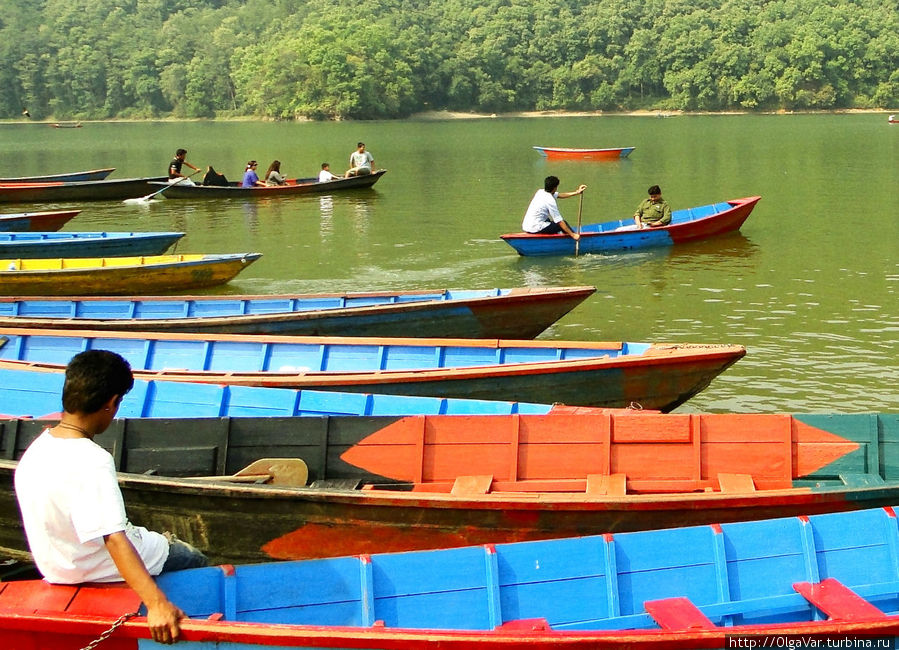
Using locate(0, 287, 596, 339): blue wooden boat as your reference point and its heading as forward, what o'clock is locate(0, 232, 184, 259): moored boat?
The moored boat is roughly at 8 o'clock from the blue wooden boat.

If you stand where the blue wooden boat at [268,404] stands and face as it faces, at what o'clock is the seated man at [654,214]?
The seated man is roughly at 10 o'clock from the blue wooden boat.

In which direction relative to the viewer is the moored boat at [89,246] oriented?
to the viewer's right

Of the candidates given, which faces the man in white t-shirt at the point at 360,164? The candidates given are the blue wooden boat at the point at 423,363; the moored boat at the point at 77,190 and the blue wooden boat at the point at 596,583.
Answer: the moored boat

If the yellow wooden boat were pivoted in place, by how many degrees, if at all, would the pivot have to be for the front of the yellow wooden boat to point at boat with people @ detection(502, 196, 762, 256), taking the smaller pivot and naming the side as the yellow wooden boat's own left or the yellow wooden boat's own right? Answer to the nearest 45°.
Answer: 0° — it already faces it

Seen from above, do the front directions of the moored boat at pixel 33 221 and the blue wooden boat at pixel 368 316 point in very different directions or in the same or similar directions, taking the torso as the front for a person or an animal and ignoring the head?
same or similar directions

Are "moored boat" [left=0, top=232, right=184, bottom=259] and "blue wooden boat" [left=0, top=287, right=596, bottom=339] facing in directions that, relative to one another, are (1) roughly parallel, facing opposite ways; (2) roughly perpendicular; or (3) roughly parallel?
roughly parallel

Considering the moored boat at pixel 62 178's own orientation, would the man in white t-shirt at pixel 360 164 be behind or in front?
in front

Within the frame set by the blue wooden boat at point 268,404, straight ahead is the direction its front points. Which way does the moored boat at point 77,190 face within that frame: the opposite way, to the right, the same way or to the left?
the same way

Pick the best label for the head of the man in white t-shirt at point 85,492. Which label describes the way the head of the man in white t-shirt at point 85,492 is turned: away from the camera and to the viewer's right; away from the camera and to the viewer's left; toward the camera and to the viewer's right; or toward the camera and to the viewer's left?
away from the camera and to the viewer's right

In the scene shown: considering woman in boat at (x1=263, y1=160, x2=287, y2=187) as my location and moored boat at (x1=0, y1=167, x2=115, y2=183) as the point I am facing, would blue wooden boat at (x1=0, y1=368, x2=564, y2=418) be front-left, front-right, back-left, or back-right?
back-left

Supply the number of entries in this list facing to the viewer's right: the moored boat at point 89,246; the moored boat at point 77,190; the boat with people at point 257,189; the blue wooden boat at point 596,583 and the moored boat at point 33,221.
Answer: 5

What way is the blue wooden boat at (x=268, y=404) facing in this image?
to the viewer's right

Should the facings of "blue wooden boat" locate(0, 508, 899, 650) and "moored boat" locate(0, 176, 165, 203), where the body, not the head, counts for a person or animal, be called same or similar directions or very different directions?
same or similar directions

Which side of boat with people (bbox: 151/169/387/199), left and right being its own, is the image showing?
right

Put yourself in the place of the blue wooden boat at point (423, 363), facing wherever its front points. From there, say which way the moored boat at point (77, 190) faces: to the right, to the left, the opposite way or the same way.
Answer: the same way

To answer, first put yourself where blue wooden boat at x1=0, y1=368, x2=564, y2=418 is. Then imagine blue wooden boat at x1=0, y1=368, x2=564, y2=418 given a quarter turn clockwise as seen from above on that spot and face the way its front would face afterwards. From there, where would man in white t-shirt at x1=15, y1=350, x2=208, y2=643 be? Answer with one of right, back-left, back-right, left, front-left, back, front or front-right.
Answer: front

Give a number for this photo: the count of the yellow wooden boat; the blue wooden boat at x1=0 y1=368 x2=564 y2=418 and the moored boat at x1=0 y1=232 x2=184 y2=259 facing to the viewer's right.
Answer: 3

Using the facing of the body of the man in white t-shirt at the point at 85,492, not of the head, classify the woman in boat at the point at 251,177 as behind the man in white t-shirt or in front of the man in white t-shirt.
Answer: in front

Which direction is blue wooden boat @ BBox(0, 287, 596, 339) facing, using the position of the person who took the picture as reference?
facing to the right of the viewer

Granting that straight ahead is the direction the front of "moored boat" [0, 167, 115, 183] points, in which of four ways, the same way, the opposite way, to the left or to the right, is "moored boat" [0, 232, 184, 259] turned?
the same way
